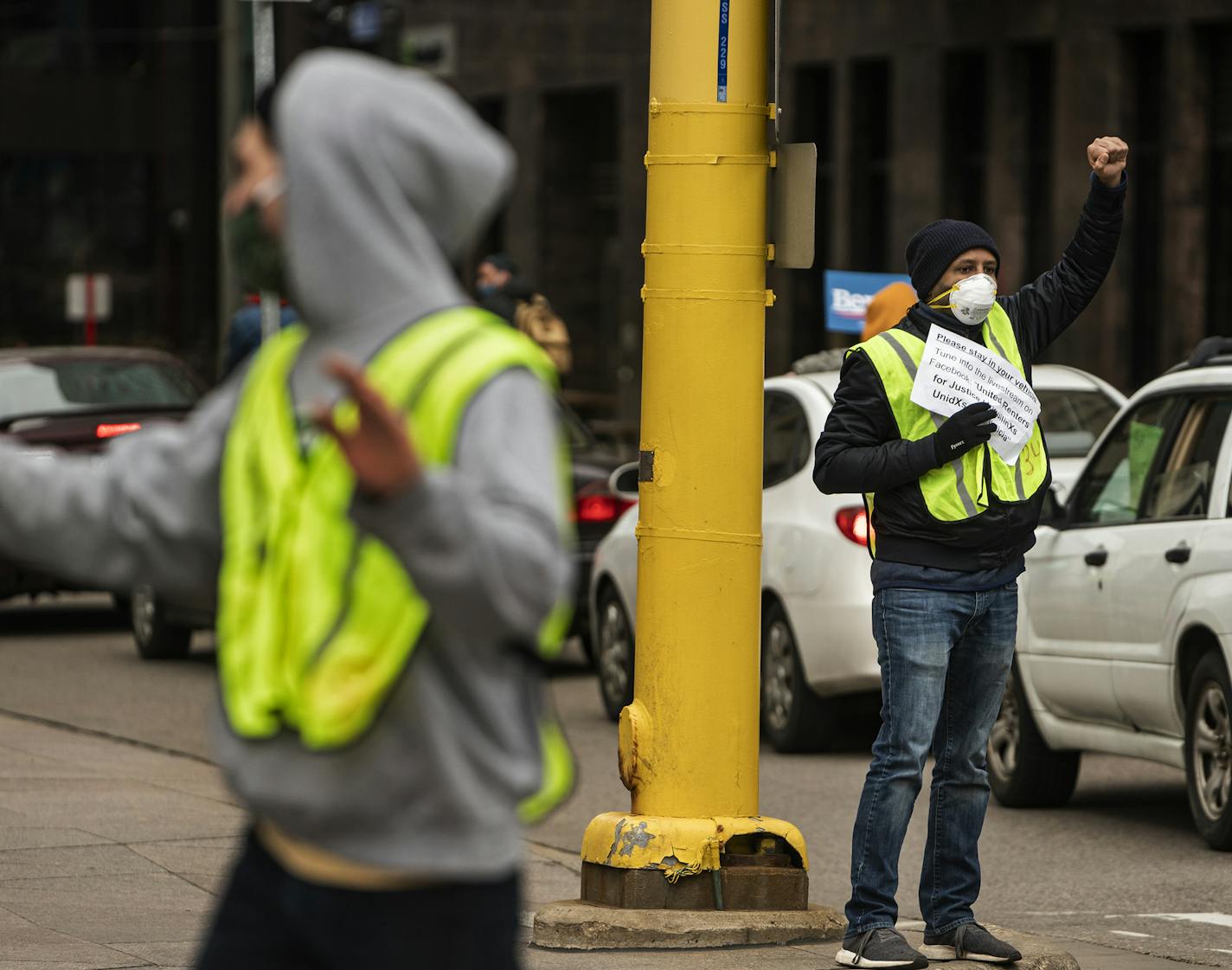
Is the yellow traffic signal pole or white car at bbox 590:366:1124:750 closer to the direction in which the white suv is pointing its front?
the white car

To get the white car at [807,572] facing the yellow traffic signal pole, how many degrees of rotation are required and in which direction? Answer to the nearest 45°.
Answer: approximately 135° to its left

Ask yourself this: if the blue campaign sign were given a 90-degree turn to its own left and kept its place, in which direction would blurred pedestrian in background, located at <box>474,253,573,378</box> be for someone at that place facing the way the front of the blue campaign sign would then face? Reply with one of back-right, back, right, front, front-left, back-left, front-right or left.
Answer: back-left

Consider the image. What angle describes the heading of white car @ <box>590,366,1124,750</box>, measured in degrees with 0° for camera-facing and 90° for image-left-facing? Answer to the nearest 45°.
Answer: approximately 135°

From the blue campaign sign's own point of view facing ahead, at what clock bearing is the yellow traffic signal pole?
The yellow traffic signal pole is roughly at 12 o'clock from the blue campaign sign.

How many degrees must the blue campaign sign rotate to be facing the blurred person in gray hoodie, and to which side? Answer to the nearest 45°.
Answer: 0° — it already faces them

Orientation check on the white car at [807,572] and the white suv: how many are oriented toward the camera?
0

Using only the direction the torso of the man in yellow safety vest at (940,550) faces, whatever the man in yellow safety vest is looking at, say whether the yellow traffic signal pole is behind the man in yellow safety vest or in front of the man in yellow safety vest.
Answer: behind

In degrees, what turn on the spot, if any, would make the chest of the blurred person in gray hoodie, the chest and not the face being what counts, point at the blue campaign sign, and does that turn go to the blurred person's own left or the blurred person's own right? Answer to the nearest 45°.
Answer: approximately 135° to the blurred person's own right

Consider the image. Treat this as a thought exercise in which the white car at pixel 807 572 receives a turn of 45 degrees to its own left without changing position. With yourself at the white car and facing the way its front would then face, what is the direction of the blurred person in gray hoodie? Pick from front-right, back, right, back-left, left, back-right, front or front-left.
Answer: left

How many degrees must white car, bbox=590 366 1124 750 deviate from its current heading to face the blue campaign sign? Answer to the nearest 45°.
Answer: approximately 45° to its right

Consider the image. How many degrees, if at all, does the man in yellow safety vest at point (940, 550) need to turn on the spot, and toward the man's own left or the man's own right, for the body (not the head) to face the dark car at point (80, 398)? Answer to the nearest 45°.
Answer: approximately 180°

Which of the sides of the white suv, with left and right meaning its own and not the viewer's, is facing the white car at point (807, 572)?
front

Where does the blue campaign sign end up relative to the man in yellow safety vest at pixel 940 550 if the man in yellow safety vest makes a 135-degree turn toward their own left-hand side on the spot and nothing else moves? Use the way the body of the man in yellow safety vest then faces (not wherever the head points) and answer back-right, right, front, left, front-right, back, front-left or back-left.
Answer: front
